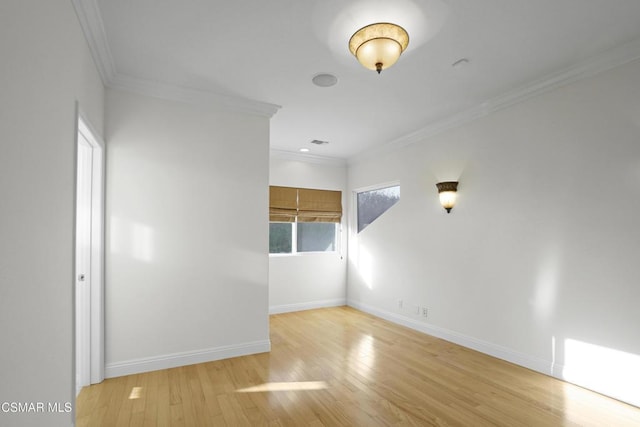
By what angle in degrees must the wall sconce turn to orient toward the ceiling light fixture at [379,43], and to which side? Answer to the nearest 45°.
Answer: approximately 45° to its left

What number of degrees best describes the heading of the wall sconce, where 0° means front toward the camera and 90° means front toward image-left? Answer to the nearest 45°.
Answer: approximately 45°
